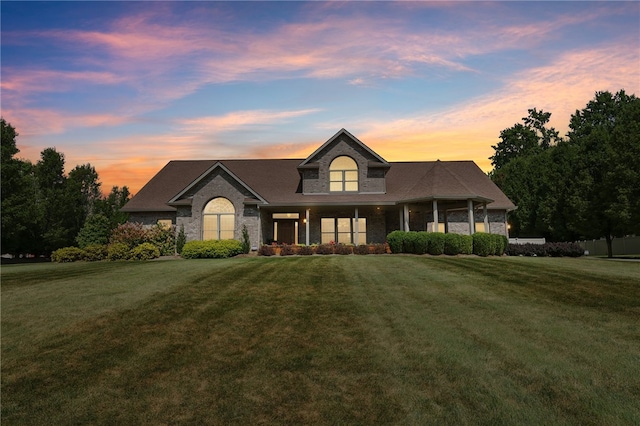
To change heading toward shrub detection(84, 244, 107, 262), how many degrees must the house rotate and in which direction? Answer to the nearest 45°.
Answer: approximately 90° to its right

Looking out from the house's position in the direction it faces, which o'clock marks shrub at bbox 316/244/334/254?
The shrub is roughly at 12 o'clock from the house.

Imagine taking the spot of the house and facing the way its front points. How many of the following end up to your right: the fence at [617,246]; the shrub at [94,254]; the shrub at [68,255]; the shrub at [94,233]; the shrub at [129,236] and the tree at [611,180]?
4

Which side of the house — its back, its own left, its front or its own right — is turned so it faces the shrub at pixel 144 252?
right

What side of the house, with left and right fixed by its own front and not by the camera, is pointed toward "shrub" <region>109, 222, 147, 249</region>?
right

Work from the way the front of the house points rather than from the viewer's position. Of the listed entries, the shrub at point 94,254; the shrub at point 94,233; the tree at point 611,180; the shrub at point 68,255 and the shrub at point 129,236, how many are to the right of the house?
4

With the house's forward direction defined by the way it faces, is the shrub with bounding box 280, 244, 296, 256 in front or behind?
in front

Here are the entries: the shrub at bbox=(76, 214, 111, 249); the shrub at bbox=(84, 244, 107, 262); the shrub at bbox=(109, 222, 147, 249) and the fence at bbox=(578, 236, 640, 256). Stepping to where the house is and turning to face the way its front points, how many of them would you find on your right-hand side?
3

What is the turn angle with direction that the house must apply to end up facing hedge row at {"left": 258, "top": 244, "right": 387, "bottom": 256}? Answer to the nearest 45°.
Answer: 0° — it already faces it

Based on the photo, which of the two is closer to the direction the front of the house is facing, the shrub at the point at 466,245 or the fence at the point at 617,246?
the shrub

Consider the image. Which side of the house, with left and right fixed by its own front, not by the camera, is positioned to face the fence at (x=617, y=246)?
left

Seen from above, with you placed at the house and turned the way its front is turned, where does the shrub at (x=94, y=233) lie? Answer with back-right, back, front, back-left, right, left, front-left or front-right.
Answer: right

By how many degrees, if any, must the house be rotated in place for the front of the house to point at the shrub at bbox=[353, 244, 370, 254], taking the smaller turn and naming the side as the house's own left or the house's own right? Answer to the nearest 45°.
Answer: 0° — it already faces it

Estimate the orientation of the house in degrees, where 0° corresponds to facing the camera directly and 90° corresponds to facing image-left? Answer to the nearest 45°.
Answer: approximately 0°

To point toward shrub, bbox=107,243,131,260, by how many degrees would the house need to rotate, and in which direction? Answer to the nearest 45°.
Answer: approximately 90° to its right
